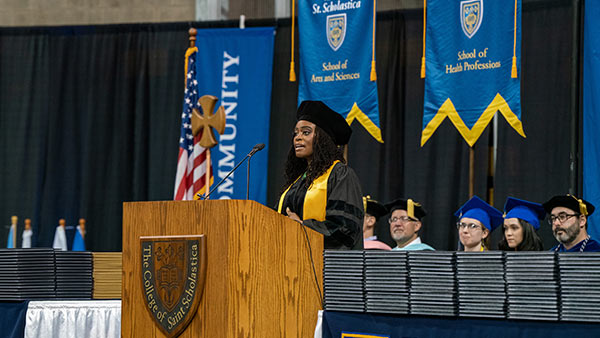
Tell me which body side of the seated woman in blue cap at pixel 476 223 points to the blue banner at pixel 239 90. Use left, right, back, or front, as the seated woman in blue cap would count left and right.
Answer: right

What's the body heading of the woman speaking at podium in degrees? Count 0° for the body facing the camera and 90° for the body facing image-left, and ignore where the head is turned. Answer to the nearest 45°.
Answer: approximately 45°

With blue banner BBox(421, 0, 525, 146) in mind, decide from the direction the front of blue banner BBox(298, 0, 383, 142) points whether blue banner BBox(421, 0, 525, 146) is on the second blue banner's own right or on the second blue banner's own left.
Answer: on the second blue banner's own left

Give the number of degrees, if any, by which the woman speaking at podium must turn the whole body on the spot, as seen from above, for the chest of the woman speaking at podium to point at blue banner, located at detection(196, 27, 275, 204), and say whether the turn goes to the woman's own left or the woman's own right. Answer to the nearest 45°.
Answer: approximately 135° to the woman's own right

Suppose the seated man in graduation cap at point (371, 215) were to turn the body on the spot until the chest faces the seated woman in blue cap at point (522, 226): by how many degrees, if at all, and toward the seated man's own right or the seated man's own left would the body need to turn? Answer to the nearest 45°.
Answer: approximately 90° to the seated man's own left

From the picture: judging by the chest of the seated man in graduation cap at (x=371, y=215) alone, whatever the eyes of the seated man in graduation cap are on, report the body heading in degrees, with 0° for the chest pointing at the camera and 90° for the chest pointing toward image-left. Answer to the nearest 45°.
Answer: approximately 45°

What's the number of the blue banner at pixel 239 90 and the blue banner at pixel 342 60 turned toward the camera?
2

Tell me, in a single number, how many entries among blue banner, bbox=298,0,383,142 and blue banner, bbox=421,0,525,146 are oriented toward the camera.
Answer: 2
